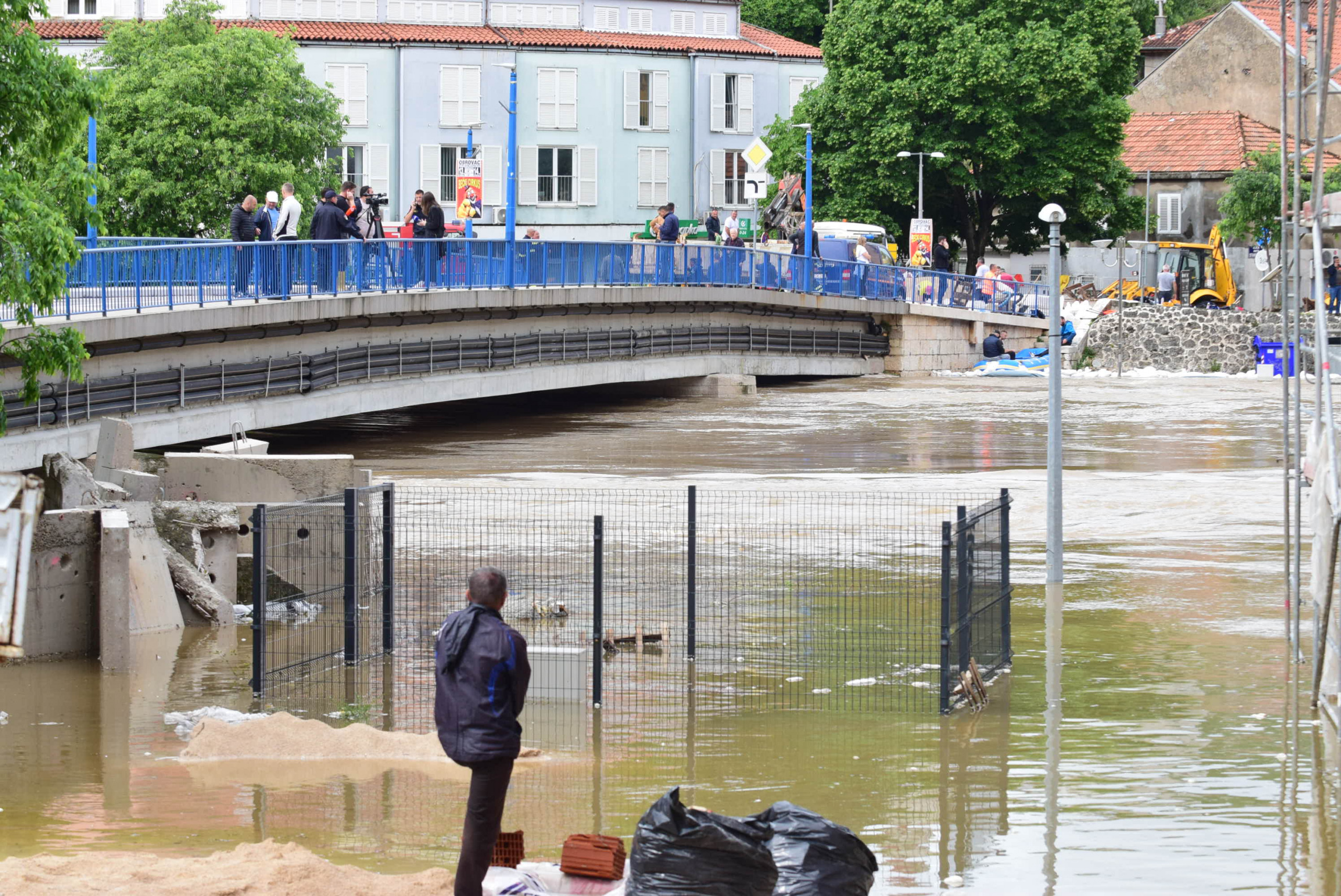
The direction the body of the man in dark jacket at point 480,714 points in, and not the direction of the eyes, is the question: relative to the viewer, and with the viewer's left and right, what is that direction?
facing away from the viewer and to the right of the viewer

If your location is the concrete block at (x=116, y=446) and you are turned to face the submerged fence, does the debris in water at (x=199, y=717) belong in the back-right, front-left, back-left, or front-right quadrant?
front-right

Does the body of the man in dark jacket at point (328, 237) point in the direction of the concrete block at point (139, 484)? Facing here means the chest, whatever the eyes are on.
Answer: no

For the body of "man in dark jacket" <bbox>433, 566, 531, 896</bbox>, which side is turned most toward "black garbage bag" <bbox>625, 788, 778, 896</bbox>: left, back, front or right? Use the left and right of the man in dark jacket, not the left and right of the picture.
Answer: right

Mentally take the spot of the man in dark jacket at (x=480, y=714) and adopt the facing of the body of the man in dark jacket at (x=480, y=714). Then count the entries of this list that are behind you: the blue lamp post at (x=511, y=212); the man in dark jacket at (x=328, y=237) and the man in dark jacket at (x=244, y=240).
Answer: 0

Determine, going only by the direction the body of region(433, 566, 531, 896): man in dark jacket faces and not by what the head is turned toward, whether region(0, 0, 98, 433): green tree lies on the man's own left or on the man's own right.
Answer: on the man's own left

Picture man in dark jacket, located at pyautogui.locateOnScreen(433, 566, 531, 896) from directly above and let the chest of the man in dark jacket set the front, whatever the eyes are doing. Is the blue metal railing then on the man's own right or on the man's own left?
on the man's own left

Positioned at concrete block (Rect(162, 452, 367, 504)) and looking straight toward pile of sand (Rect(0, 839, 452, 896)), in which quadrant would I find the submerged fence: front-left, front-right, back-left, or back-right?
front-left

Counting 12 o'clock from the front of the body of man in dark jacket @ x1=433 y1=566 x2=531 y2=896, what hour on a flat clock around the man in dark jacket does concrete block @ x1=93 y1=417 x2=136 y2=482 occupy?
The concrete block is roughly at 10 o'clock from the man in dark jacket.

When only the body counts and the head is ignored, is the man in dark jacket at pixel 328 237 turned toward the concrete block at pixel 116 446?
no
